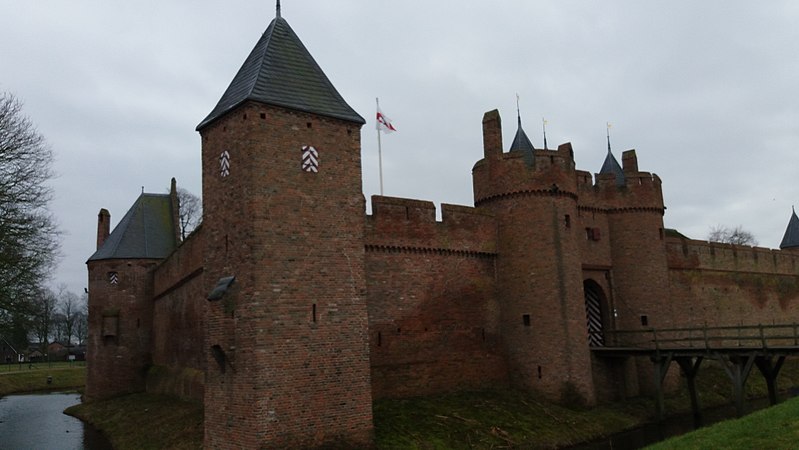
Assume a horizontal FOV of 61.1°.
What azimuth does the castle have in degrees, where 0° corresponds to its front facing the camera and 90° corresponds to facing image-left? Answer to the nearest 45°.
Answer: approximately 315°
